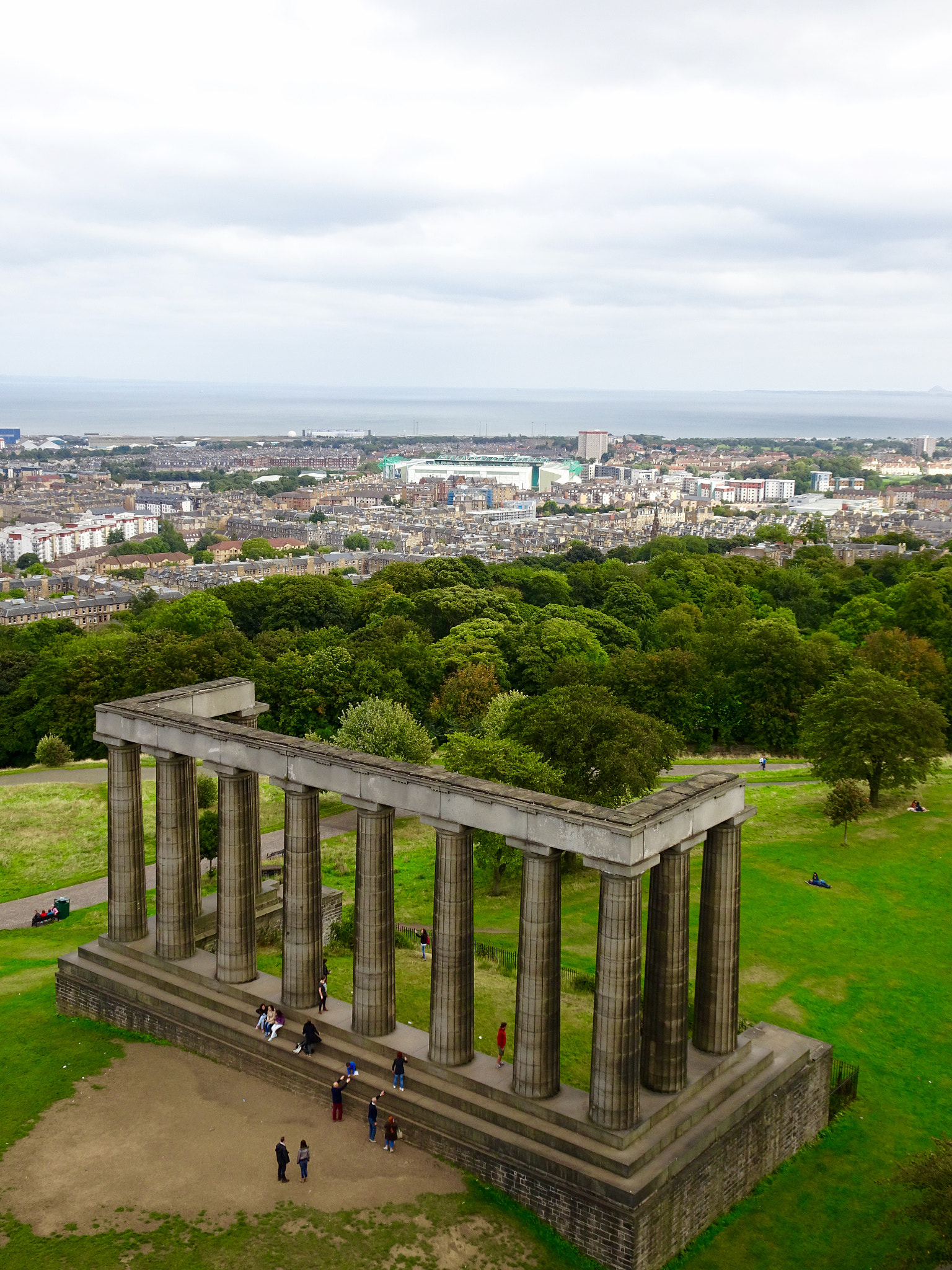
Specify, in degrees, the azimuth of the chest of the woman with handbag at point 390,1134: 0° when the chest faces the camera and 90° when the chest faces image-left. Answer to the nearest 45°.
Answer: approximately 180°

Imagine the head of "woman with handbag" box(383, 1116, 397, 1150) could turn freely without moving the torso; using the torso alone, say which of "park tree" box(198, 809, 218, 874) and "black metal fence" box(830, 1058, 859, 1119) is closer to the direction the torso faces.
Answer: the park tree

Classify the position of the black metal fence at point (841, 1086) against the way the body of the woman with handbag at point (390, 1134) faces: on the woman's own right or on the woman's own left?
on the woman's own right

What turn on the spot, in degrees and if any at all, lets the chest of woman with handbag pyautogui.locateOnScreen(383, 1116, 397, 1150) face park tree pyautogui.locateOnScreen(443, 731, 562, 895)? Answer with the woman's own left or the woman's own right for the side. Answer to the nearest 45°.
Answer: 0° — they already face it

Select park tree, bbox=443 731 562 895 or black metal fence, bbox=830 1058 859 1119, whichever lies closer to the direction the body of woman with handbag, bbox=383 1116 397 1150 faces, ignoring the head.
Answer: the park tree

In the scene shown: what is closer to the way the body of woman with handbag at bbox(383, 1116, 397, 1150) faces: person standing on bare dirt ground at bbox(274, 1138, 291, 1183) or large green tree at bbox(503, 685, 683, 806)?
the large green tree

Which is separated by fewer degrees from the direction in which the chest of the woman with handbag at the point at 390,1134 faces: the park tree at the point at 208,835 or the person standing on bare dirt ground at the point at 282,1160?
the park tree

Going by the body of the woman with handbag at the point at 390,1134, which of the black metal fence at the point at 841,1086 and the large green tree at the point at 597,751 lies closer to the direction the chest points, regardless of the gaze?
the large green tree
